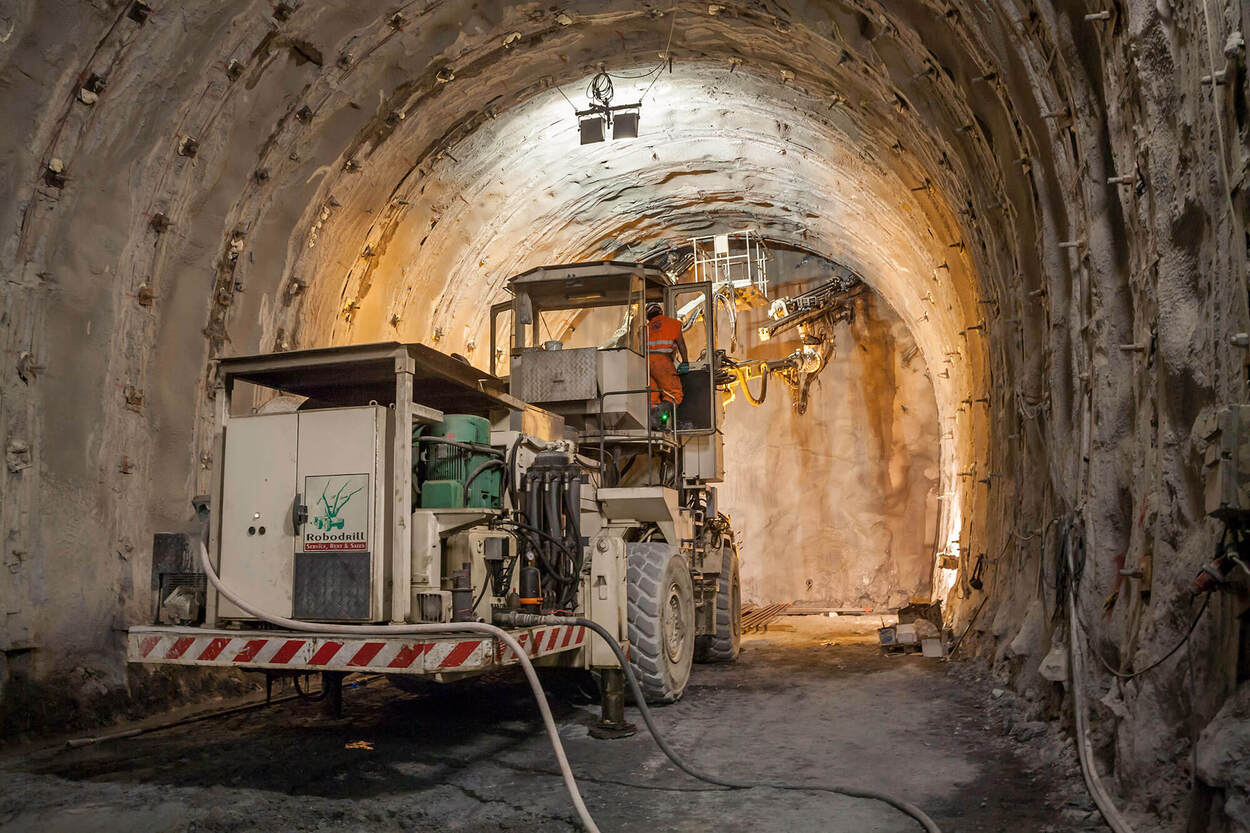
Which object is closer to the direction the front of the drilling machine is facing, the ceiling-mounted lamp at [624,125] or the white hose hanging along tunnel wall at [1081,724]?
the ceiling-mounted lamp

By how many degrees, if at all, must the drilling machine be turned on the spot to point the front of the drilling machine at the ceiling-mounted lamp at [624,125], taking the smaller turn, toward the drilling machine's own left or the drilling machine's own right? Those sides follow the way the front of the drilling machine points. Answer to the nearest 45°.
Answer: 0° — it already faces it

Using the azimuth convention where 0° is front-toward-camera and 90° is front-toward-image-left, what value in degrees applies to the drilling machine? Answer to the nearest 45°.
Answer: approximately 225°
